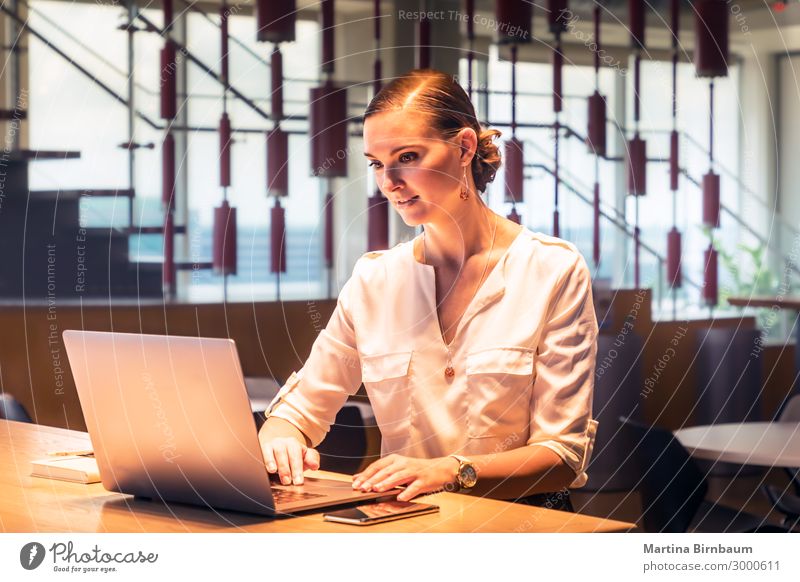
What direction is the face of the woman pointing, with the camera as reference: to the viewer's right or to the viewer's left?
to the viewer's left

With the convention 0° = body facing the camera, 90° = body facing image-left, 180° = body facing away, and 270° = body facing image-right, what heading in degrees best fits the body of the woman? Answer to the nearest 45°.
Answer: approximately 45°

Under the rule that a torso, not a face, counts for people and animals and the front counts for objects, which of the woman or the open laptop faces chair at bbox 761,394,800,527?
the open laptop

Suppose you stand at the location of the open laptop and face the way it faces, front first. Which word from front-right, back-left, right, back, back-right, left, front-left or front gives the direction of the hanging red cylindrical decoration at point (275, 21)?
front-left

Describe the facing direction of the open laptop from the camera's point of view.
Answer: facing away from the viewer and to the right of the viewer

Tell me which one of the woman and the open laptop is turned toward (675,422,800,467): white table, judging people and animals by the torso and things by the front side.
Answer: the open laptop

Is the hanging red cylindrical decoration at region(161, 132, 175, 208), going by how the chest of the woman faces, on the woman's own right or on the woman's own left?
on the woman's own right

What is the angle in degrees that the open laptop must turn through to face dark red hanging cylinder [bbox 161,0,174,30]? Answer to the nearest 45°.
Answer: approximately 45° to its left

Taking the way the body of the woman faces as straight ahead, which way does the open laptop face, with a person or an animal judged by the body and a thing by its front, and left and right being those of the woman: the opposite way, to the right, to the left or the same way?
the opposite way

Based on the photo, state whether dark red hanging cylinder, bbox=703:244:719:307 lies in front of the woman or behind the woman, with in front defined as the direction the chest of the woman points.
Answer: behind

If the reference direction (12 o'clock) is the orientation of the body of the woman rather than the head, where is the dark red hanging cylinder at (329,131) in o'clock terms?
The dark red hanging cylinder is roughly at 4 o'clock from the woman.
